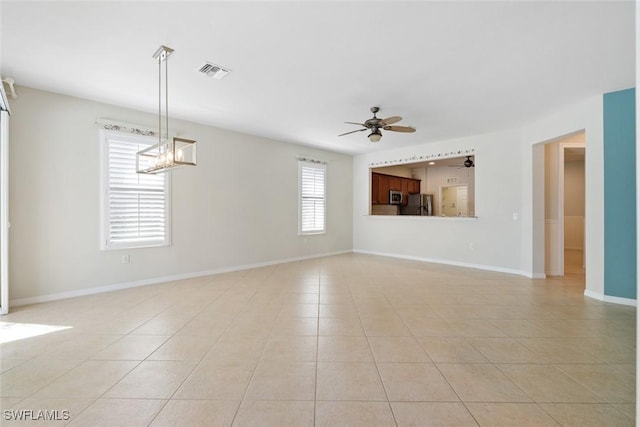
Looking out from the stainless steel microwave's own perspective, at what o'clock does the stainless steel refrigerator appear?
The stainless steel refrigerator is roughly at 9 o'clock from the stainless steel microwave.

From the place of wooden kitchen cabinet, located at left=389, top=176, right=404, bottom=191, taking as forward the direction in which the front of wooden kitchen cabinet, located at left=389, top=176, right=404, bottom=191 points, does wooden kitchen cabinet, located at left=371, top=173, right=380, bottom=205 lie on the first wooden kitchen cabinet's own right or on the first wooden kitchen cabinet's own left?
on the first wooden kitchen cabinet's own right

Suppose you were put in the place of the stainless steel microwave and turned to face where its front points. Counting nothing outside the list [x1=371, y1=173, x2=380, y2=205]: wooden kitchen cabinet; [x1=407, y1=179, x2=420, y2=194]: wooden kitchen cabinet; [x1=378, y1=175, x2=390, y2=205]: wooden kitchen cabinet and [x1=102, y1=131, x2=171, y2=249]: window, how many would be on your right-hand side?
3

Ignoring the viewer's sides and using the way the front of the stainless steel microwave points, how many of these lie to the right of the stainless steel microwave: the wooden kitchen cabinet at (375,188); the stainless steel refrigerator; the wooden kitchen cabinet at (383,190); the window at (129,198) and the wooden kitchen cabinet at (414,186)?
3

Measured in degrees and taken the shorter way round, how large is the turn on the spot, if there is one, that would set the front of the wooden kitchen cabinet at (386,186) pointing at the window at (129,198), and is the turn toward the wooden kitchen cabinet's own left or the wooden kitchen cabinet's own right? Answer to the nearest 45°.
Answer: approximately 90° to the wooden kitchen cabinet's own right

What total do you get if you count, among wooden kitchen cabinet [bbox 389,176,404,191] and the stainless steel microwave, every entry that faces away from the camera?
0

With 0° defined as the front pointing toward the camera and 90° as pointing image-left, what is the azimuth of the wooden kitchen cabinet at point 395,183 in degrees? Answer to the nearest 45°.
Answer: approximately 315°

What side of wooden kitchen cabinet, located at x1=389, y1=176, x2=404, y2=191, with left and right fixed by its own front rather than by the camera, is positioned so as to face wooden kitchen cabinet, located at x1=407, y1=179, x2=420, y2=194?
left

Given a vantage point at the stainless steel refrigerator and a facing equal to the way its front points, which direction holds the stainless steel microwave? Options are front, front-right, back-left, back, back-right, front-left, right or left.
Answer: right
